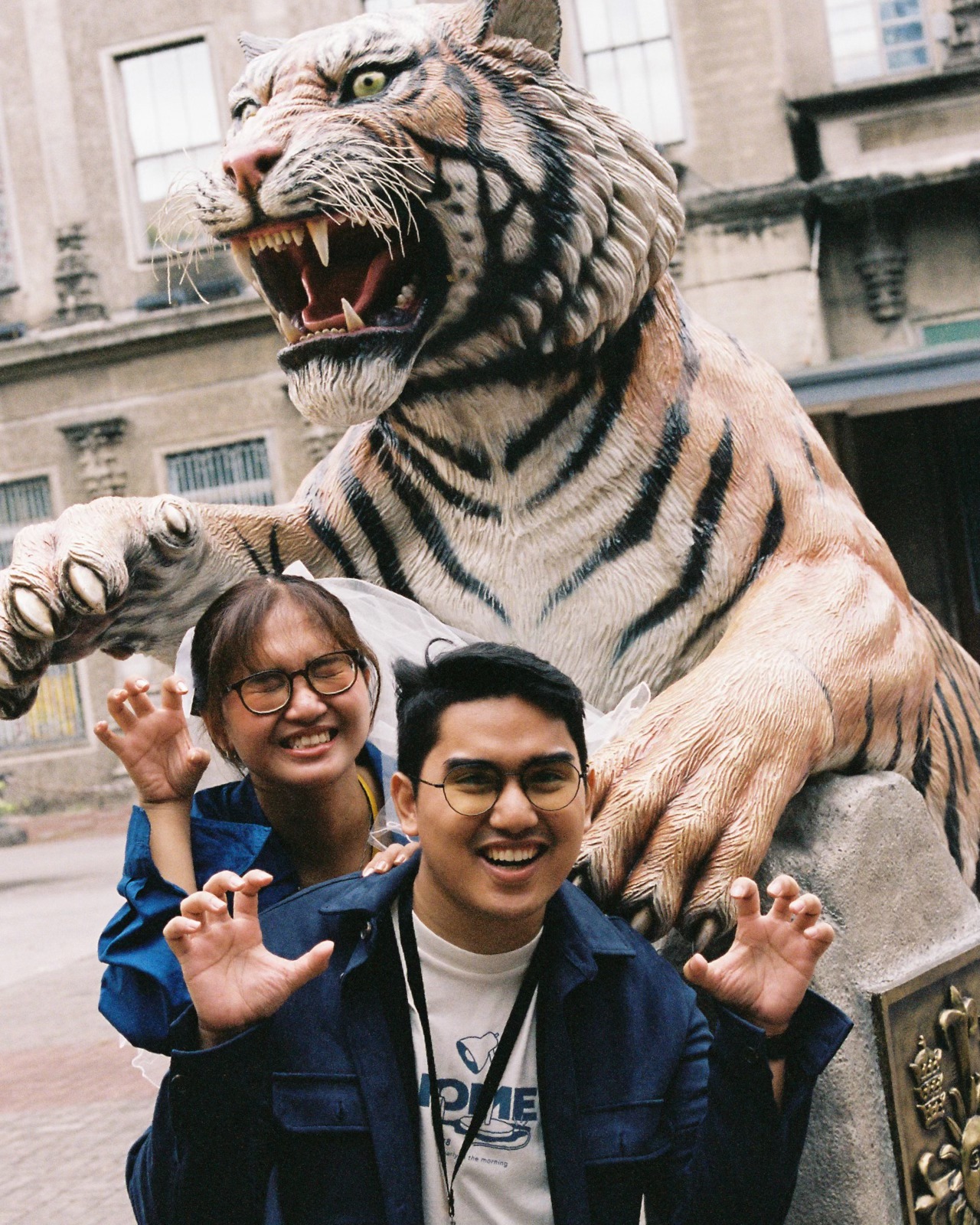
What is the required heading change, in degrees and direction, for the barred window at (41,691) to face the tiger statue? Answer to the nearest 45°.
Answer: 0° — it already faces it

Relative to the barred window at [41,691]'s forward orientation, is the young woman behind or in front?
in front

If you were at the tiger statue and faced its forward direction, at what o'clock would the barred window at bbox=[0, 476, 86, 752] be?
The barred window is roughly at 4 o'clock from the tiger statue.

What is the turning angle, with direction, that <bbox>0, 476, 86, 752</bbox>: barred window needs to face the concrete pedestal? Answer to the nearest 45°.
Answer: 0° — it already faces it

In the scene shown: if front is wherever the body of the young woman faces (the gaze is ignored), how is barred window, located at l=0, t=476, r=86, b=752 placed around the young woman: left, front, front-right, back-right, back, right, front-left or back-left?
back

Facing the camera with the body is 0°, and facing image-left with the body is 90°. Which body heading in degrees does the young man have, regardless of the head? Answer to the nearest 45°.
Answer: approximately 0°

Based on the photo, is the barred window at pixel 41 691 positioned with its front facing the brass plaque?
yes
